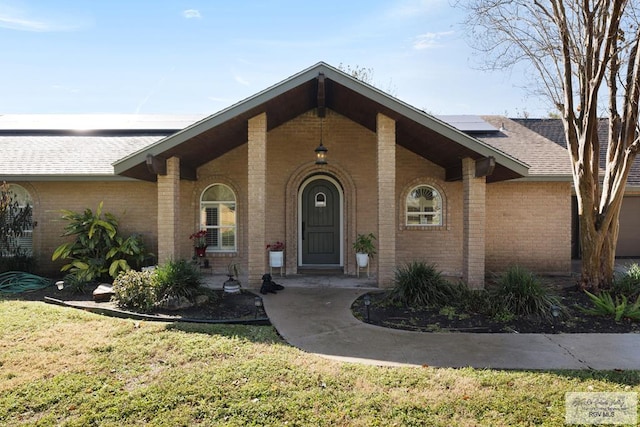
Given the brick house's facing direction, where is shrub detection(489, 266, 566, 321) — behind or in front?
in front

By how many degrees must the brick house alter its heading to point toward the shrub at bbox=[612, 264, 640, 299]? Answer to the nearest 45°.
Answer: approximately 45° to its left

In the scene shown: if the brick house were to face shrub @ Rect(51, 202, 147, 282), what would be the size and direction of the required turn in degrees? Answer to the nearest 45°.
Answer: approximately 90° to its right

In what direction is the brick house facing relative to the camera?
toward the camera
